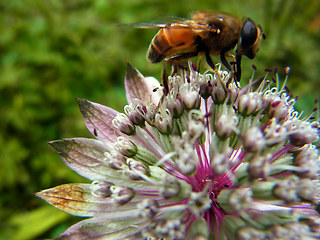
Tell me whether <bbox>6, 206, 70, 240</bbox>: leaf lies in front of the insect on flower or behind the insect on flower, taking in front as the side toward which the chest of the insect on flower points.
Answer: behind

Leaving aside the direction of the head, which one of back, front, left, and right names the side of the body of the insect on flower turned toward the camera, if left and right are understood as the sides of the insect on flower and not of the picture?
right
